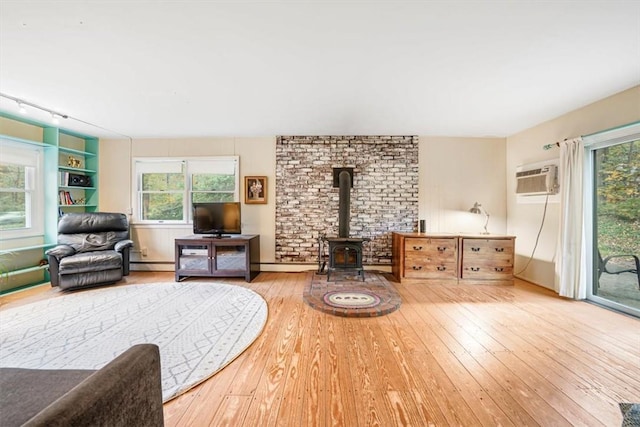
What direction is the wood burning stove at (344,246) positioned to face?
toward the camera

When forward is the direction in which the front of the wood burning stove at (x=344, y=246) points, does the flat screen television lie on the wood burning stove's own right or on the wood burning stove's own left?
on the wood burning stove's own right

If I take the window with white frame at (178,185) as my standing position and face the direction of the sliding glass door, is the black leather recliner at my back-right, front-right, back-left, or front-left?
back-right

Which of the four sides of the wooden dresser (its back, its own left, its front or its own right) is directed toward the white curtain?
left

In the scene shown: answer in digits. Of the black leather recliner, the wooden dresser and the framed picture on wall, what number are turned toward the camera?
3

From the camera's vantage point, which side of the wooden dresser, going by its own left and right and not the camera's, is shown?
front

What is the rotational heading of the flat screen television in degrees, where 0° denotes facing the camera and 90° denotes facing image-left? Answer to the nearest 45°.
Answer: approximately 0°

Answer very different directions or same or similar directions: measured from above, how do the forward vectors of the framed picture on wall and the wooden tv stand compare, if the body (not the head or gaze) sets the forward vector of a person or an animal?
same or similar directions

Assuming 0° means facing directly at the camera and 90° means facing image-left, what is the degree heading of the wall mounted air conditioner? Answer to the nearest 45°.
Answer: approximately 45°

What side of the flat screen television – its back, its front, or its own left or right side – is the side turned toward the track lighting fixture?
right

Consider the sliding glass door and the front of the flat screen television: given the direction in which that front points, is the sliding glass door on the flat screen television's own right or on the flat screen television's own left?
on the flat screen television's own left

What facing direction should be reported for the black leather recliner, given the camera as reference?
facing the viewer

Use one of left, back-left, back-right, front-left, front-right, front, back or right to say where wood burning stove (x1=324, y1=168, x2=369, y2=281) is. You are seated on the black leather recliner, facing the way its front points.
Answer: front-left

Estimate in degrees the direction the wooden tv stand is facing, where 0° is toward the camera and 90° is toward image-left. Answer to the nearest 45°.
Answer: approximately 0°
